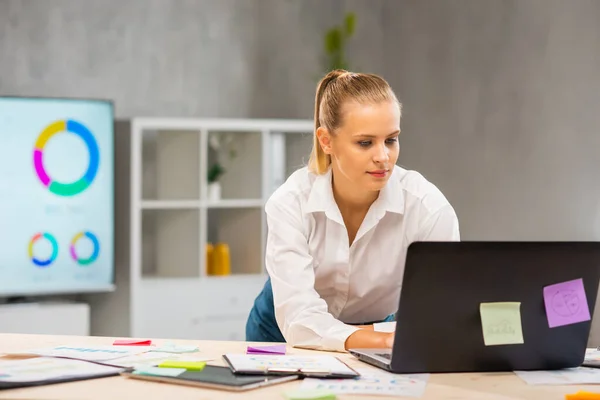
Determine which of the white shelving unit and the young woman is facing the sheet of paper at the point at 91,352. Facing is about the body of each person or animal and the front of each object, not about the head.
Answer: the white shelving unit

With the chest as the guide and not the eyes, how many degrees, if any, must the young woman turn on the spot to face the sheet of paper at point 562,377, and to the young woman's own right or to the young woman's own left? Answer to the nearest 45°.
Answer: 0° — they already face it

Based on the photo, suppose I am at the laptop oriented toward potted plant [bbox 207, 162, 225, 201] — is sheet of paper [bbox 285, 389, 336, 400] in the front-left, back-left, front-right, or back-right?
back-left

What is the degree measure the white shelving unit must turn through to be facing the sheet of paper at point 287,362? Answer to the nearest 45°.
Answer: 0° — it already faces it

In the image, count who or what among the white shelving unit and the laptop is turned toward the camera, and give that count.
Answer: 1

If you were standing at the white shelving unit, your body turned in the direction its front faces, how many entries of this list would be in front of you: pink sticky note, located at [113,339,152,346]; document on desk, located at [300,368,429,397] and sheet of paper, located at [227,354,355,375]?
3

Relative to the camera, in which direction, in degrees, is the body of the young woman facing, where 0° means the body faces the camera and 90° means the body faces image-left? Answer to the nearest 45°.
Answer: approximately 315°

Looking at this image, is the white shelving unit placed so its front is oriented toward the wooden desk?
yes

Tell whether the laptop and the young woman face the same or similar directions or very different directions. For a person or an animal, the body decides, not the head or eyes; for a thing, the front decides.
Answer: very different directions

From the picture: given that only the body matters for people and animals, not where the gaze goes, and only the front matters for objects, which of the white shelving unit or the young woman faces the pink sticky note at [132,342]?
the white shelving unit

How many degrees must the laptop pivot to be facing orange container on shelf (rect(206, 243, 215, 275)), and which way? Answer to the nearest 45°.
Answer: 0° — it already faces it

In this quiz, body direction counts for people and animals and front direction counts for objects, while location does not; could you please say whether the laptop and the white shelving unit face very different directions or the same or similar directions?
very different directions

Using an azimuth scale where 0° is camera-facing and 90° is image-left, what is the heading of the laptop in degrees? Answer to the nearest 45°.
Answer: approximately 135°

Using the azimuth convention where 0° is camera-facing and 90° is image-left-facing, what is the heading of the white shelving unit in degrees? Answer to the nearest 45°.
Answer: approximately 0°
